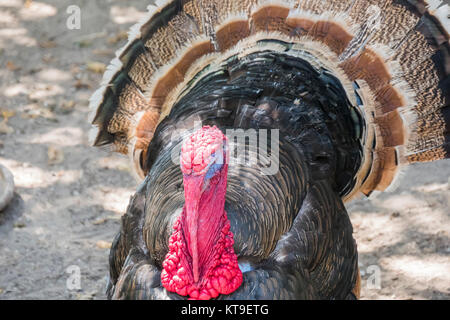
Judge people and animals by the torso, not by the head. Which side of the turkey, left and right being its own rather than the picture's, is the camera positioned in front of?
front
